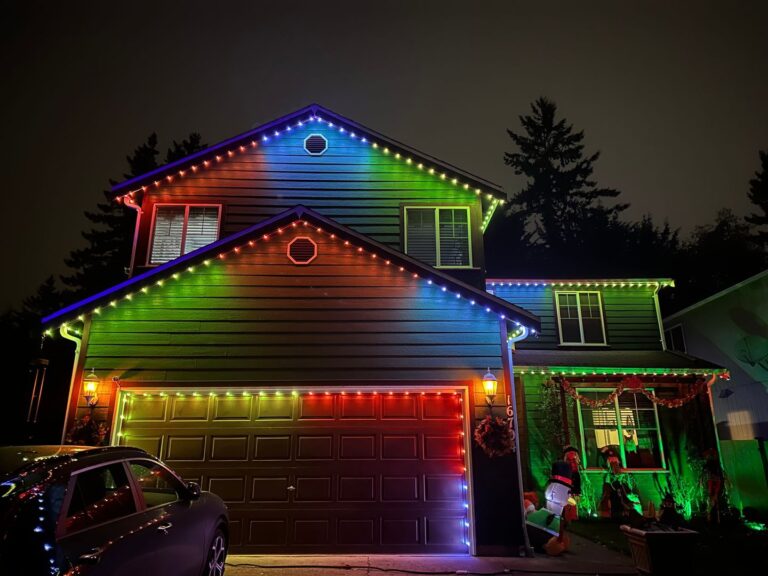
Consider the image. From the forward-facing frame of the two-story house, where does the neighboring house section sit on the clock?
The neighboring house section is roughly at 8 o'clock from the two-story house.

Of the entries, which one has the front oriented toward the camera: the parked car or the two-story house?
the two-story house

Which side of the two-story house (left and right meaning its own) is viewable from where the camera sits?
front

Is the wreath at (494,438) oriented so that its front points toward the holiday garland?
no

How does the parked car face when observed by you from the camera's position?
facing away from the viewer and to the right of the viewer

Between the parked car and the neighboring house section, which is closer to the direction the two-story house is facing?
the parked car

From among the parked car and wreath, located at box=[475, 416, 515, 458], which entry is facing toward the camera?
the wreath

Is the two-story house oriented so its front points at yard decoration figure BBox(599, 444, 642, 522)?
no

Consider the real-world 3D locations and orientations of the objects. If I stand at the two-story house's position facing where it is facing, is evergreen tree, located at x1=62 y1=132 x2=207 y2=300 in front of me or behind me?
behind

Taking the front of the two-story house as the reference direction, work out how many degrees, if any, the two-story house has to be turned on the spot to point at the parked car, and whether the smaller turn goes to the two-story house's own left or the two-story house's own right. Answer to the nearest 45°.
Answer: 0° — it already faces it

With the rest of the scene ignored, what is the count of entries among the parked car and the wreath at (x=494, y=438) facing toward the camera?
1

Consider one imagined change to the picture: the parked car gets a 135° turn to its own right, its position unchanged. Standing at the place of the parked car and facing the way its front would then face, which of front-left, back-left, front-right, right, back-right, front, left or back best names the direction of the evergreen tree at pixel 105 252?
back

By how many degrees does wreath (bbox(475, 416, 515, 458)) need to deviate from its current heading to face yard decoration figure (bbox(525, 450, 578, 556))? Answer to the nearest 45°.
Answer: approximately 135° to its left

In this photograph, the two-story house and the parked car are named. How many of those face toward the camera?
1

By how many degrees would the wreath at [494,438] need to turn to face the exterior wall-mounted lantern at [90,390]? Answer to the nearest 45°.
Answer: approximately 90° to its right
